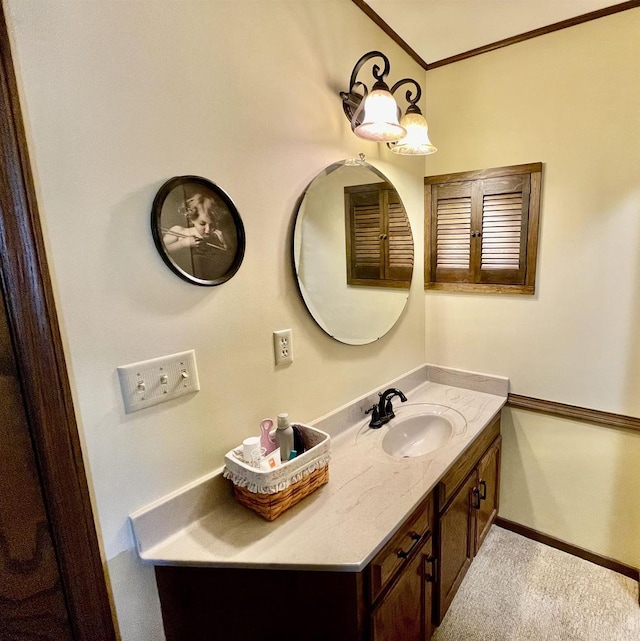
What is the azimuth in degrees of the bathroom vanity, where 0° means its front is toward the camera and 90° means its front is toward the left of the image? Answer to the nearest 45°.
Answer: approximately 315°

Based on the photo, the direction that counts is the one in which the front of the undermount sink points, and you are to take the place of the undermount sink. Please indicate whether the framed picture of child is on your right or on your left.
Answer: on your right

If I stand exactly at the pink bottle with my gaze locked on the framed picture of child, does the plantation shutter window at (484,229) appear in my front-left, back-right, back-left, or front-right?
back-right

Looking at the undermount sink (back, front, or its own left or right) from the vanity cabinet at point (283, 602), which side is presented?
right

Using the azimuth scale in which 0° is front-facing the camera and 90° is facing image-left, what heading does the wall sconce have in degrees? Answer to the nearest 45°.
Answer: approximately 315°

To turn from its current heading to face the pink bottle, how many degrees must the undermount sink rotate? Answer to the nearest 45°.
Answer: approximately 90° to its right
